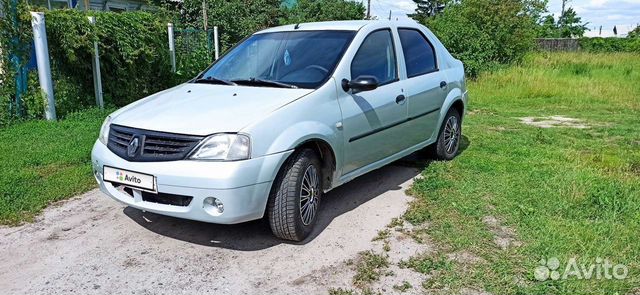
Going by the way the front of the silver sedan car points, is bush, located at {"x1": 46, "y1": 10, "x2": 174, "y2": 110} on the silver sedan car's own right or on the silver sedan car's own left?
on the silver sedan car's own right

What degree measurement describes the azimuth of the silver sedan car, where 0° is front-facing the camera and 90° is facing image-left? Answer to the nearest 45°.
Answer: approximately 45°

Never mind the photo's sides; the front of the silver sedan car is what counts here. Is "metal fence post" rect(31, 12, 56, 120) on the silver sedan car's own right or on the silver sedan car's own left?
on the silver sedan car's own right

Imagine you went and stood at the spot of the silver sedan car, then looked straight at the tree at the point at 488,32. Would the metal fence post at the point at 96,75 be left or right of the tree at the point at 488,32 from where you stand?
left

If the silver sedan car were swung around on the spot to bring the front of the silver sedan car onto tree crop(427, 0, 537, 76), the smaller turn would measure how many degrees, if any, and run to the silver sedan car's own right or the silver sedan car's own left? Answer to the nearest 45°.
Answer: approximately 180°

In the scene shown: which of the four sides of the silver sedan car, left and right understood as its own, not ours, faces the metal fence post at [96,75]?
right

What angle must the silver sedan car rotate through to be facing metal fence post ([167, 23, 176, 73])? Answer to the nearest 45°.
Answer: approximately 135° to its right
